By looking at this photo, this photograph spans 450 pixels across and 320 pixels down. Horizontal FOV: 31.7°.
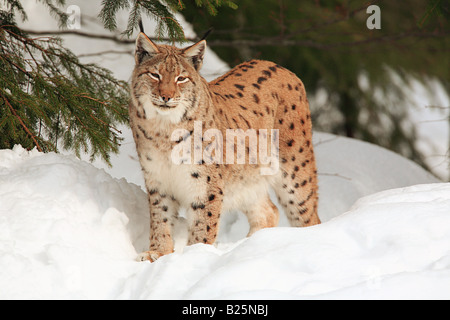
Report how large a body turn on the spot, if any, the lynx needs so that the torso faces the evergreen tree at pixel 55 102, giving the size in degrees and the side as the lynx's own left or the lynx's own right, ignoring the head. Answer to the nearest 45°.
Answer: approximately 45° to the lynx's own right

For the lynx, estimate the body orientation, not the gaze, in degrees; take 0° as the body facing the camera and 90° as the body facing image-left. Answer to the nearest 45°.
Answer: approximately 45°
